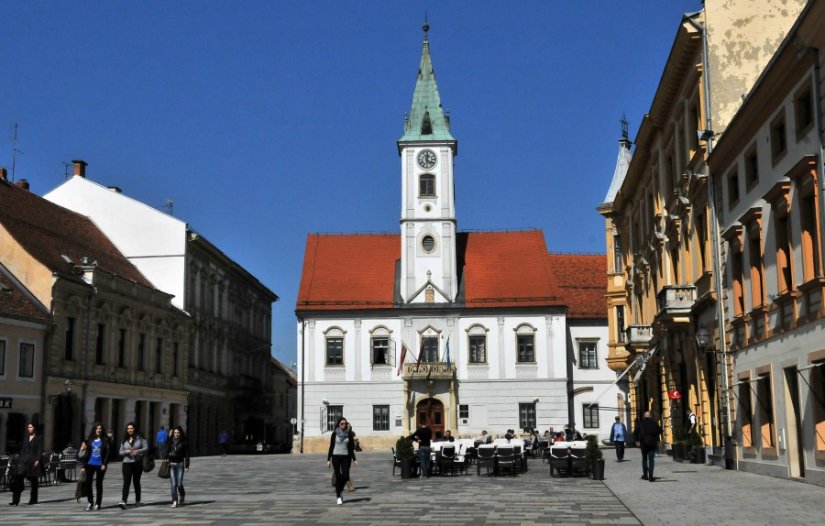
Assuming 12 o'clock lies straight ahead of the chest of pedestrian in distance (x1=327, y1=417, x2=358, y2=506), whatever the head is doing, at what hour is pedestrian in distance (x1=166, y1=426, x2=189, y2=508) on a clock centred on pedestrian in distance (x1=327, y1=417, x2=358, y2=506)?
pedestrian in distance (x1=166, y1=426, x2=189, y2=508) is roughly at 3 o'clock from pedestrian in distance (x1=327, y1=417, x2=358, y2=506).

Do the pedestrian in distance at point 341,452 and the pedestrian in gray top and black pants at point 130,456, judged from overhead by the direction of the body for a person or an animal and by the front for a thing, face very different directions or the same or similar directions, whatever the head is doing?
same or similar directions

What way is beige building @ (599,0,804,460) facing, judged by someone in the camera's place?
facing to the left of the viewer

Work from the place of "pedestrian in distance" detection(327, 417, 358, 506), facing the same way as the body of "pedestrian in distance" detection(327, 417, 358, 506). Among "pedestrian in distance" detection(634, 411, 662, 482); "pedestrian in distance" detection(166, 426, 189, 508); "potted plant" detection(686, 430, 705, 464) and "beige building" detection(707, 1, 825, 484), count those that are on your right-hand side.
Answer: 1

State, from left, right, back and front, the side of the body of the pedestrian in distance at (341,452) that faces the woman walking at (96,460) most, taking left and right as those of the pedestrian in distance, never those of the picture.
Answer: right

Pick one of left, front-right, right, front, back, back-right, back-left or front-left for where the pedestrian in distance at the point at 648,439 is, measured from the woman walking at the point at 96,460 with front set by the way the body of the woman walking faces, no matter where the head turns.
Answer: left

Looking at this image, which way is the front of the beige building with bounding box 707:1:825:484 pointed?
to the viewer's left

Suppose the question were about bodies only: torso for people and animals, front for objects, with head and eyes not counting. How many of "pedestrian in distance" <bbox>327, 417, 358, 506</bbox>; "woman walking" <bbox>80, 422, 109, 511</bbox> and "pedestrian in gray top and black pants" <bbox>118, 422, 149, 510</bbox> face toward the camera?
3

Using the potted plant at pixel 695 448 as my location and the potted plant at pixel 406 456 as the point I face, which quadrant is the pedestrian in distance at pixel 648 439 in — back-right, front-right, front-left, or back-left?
front-left

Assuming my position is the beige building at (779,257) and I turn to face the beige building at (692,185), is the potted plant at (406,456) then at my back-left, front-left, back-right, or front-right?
front-left

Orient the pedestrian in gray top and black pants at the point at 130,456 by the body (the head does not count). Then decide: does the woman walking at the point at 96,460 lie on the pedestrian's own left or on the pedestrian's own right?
on the pedestrian's own right

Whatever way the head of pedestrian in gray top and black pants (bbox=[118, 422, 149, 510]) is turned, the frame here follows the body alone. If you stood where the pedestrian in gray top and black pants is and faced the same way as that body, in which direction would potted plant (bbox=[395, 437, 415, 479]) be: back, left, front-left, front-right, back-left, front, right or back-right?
back-left

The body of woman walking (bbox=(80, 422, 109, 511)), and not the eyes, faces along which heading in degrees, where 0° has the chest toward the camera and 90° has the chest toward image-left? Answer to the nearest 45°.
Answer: approximately 0°

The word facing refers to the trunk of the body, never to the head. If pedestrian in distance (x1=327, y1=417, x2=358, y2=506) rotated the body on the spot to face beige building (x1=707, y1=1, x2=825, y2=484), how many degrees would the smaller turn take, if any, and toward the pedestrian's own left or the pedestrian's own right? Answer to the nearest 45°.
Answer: approximately 90° to the pedestrian's own left

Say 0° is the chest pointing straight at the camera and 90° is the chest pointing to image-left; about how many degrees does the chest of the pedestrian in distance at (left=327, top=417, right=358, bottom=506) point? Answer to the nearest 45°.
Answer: approximately 0°

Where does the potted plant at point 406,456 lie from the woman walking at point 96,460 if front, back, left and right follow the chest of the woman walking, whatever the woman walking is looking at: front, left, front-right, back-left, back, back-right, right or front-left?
back-left

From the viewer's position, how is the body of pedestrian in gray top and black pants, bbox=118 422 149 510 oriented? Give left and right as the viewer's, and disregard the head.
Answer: facing the viewer

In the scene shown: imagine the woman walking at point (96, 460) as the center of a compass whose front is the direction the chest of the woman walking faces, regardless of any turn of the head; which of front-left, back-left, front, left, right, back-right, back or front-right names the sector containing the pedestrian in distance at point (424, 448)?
back-left

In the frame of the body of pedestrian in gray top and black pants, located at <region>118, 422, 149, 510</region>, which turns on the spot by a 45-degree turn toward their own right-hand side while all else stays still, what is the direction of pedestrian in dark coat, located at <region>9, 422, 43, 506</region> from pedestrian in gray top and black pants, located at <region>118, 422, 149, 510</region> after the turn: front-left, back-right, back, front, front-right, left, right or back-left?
right

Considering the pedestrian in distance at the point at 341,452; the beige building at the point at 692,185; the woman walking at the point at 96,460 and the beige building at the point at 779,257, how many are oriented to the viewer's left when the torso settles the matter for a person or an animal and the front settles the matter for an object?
2

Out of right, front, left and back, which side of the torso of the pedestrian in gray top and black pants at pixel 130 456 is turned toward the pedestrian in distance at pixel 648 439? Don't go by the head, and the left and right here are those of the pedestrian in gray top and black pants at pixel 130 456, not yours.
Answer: left
